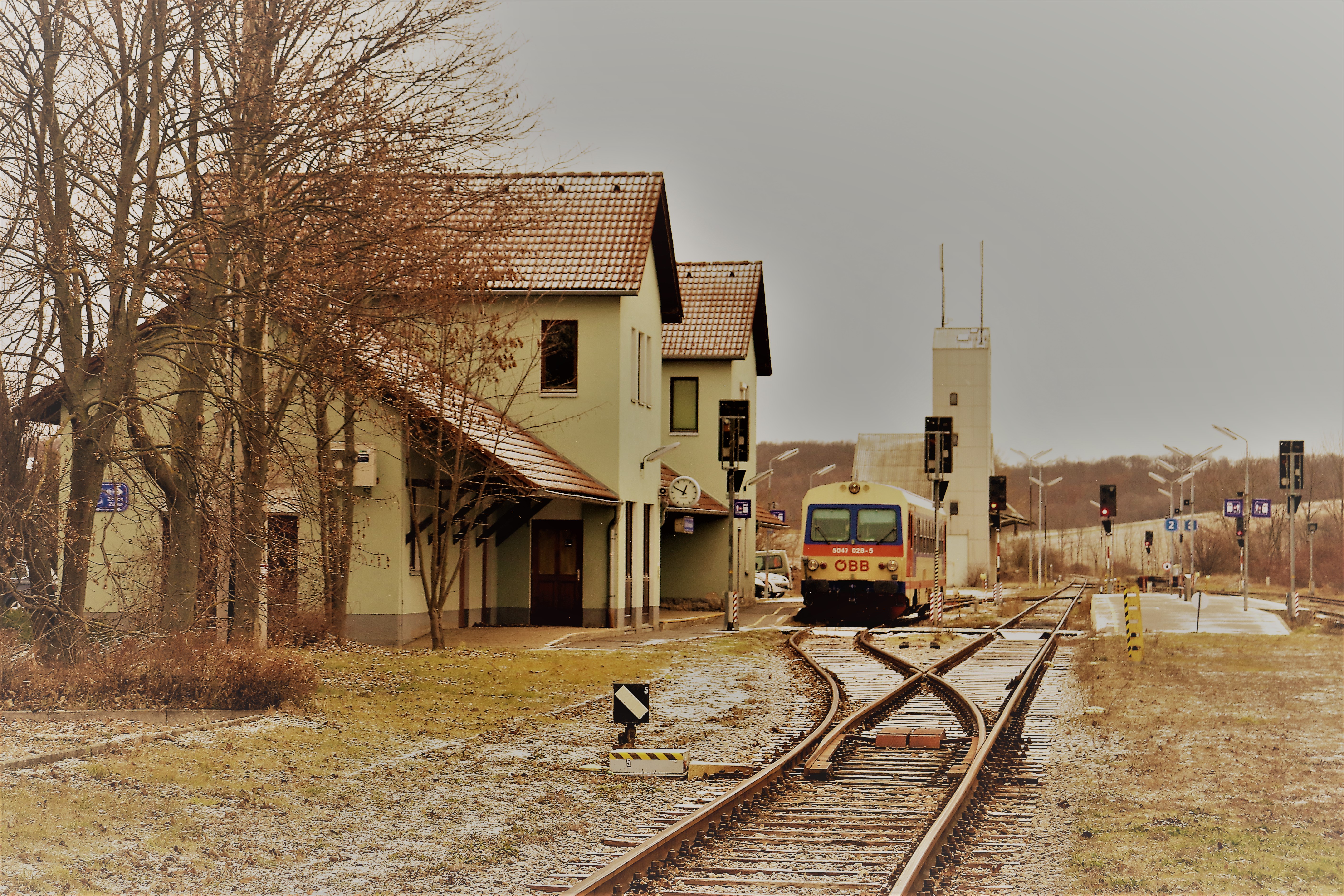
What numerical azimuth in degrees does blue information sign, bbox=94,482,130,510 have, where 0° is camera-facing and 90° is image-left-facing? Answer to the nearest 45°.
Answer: approximately 0°

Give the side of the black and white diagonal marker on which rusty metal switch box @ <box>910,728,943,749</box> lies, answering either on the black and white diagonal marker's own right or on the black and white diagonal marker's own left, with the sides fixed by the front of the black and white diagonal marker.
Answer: on the black and white diagonal marker's own left

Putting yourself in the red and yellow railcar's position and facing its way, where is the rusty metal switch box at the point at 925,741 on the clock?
The rusty metal switch box is roughly at 12 o'clock from the red and yellow railcar.

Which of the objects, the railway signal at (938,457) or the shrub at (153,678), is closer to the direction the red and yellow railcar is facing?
the shrub

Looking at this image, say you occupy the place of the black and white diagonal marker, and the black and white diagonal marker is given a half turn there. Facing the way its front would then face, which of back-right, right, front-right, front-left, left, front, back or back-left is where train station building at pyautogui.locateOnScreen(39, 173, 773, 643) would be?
front

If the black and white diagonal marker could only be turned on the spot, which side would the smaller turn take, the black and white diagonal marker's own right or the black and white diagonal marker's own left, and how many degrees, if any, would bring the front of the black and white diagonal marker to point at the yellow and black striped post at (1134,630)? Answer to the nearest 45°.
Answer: approximately 135° to the black and white diagonal marker's own left
